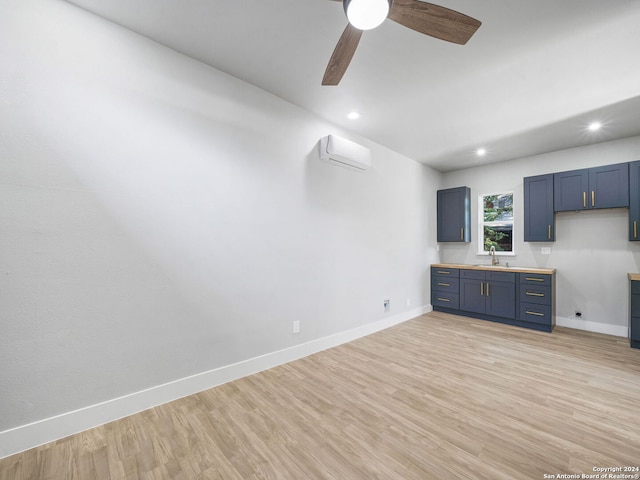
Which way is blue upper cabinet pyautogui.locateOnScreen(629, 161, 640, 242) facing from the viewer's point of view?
toward the camera

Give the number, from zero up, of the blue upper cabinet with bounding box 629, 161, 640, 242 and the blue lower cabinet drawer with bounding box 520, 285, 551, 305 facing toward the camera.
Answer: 2

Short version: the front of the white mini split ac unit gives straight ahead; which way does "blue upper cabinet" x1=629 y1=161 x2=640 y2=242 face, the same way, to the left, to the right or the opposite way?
to the right

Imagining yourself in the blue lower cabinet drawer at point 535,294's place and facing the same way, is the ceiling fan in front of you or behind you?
in front

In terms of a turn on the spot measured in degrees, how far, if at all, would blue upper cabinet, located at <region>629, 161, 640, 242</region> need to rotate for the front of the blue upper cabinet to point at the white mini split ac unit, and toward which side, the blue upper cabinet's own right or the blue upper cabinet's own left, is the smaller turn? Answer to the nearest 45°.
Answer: approximately 45° to the blue upper cabinet's own right

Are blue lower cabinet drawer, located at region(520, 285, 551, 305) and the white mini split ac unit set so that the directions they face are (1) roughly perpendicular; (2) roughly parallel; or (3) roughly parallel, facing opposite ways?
roughly perpendicular

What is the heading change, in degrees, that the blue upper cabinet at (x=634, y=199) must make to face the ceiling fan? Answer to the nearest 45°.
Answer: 0° — it already faces it

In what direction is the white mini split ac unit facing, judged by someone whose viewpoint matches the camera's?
facing the viewer and to the right of the viewer

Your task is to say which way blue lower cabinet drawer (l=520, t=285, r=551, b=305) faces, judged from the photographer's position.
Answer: facing the viewer

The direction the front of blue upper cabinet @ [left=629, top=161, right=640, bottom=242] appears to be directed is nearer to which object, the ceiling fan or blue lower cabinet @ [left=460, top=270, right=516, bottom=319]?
the ceiling fan

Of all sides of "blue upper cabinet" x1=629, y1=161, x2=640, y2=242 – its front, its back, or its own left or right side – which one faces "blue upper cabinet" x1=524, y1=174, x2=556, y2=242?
right

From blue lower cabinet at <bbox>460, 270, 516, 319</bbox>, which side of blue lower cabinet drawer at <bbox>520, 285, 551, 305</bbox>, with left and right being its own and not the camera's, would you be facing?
right
